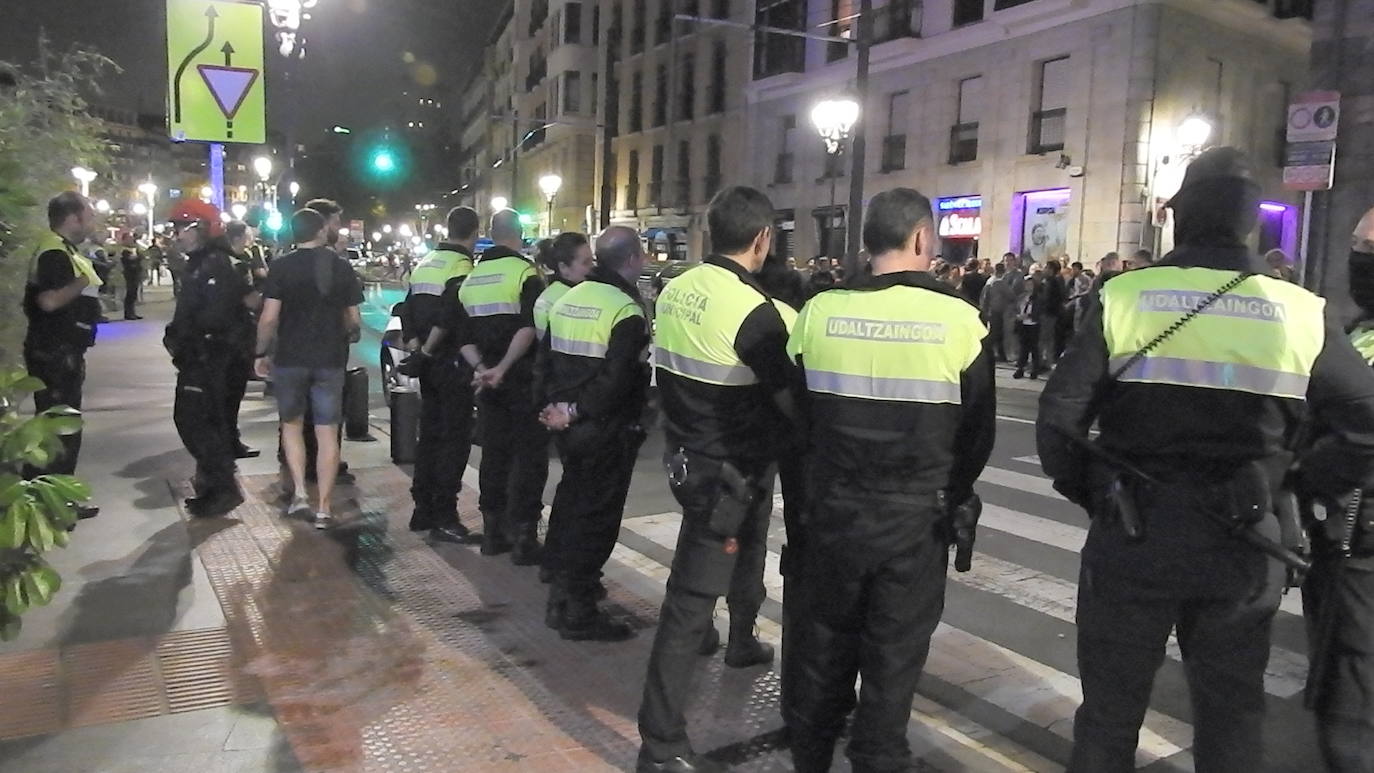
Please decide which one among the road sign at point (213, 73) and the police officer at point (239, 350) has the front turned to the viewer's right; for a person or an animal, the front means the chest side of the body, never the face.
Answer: the police officer

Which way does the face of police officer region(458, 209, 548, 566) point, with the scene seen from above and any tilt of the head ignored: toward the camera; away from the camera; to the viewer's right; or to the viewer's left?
away from the camera

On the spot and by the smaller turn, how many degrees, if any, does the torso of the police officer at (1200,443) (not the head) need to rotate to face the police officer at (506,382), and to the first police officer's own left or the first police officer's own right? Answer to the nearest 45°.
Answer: approximately 45° to the first police officer's own left

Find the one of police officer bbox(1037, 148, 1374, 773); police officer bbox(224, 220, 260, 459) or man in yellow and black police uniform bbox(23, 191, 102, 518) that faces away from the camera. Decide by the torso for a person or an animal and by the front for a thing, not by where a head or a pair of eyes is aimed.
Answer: police officer bbox(1037, 148, 1374, 773)

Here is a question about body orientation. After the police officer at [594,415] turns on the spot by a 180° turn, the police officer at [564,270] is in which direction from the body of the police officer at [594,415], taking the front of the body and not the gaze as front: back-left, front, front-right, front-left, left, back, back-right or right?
back-right

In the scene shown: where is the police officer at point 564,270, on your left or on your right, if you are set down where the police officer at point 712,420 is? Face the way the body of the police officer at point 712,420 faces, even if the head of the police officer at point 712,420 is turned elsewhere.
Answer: on your left

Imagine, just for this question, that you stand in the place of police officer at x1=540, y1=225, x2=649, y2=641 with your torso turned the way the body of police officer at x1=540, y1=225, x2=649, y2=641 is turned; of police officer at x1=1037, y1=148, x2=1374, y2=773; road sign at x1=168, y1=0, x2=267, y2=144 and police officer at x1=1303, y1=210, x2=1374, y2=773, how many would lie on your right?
2

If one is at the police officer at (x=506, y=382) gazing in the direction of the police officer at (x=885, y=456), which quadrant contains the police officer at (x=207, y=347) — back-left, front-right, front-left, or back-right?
back-right

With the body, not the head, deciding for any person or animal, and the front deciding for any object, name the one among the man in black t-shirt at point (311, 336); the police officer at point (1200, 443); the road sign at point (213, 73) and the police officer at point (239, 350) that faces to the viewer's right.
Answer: the police officer at point (239, 350)

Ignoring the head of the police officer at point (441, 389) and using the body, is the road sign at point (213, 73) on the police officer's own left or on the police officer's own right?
on the police officer's own left

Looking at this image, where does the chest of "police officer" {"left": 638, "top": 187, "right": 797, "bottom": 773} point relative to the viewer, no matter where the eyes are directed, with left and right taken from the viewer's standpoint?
facing away from the viewer and to the right of the viewer

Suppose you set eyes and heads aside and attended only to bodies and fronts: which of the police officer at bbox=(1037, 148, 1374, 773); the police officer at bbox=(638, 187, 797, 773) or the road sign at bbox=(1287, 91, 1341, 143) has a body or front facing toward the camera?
the road sign

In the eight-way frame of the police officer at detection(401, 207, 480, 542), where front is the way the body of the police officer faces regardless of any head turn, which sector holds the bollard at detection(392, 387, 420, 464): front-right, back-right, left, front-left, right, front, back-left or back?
front-left

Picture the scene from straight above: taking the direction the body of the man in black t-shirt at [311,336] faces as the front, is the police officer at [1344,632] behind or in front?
behind

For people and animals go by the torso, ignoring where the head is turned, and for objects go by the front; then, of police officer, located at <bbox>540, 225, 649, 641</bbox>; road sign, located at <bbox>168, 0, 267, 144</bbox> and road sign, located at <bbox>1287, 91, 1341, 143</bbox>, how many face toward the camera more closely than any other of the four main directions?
2

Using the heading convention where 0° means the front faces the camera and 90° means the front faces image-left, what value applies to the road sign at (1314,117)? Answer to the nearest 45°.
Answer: approximately 0°

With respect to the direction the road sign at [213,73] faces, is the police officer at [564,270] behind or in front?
in front

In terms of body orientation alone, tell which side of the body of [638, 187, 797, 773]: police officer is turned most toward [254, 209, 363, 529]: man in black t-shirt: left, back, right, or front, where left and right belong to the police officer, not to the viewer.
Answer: left
